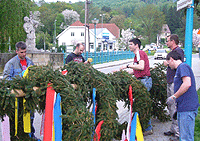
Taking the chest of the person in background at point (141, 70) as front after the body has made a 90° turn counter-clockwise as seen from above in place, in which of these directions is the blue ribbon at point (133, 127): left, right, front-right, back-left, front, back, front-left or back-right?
front

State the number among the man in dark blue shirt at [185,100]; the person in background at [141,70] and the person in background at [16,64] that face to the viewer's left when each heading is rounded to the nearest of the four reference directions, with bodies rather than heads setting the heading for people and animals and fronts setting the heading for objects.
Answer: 2

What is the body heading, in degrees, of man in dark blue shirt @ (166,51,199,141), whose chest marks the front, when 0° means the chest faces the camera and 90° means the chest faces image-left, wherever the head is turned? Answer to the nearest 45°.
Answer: approximately 90°

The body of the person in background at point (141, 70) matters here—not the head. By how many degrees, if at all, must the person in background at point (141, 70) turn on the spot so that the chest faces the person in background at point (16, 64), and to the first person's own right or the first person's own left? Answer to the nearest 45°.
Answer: approximately 45° to the first person's own left

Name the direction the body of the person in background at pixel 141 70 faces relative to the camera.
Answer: to the viewer's left

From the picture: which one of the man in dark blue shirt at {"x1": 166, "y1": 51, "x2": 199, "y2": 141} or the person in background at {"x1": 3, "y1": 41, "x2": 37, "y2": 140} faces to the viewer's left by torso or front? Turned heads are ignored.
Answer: the man in dark blue shirt

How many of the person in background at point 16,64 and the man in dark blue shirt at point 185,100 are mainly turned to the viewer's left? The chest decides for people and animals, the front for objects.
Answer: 1

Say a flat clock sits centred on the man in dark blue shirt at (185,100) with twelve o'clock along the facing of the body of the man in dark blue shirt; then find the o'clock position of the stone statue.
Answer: The stone statue is roughly at 2 o'clock from the man in dark blue shirt.

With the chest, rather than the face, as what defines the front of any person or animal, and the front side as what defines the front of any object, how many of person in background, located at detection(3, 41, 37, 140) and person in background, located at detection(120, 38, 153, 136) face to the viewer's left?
1

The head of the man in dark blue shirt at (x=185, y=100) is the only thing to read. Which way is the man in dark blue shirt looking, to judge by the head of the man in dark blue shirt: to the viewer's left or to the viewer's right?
to the viewer's left

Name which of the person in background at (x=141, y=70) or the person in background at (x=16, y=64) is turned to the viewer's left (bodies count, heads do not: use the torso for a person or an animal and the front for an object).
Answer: the person in background at (x=141, y=70)

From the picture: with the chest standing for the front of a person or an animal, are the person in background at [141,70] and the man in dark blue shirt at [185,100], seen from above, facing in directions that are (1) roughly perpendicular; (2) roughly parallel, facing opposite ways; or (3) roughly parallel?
roughly parallel

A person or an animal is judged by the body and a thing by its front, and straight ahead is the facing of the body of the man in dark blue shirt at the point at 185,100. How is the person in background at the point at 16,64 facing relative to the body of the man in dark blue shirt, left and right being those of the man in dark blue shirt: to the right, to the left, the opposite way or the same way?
the opposite way

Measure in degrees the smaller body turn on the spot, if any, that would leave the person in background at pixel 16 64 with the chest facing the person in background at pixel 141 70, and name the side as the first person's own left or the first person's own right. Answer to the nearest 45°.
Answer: approximately 45° to the first person's own left

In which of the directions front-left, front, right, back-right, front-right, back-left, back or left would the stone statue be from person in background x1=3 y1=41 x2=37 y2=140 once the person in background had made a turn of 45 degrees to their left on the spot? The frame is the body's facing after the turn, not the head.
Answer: left
